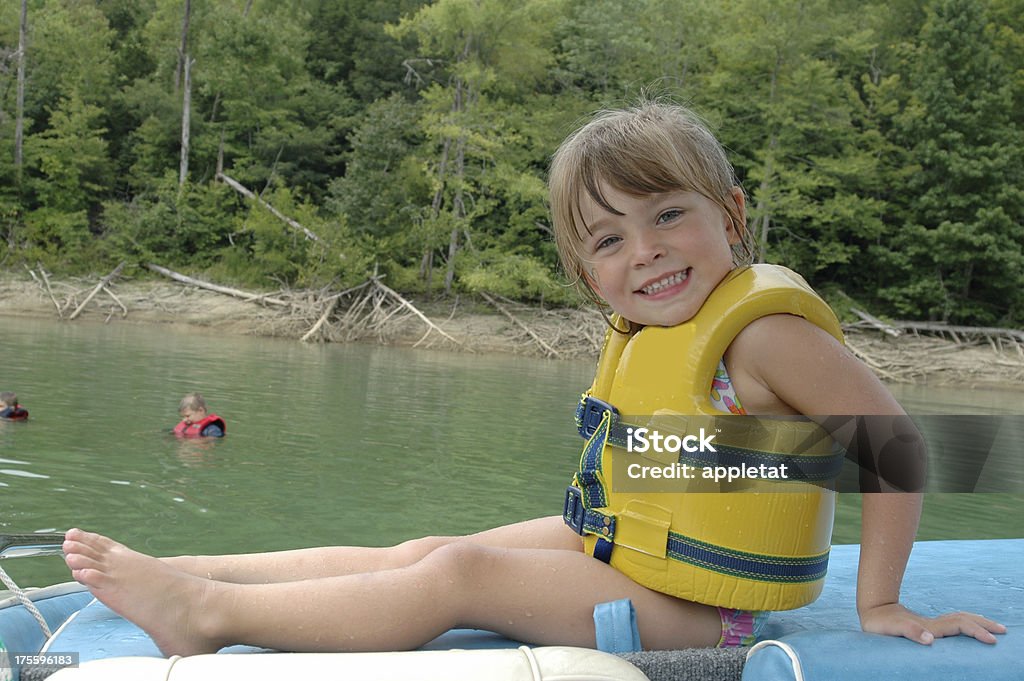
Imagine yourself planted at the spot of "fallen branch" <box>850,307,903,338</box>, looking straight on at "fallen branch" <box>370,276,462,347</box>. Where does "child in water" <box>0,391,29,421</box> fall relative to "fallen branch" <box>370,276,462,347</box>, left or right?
left

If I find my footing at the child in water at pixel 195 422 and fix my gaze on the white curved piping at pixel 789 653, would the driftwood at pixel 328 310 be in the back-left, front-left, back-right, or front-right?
back-left

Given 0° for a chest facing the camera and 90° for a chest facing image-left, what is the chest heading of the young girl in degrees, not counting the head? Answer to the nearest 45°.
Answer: approximately 90°

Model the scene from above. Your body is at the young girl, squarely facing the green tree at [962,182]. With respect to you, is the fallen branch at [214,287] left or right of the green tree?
left

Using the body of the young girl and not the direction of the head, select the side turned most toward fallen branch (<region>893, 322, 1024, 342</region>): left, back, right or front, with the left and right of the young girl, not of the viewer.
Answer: right

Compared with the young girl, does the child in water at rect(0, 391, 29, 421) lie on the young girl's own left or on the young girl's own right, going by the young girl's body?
on the young girl's own right

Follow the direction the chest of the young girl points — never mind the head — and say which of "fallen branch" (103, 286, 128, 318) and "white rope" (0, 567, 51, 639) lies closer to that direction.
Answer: the white rope

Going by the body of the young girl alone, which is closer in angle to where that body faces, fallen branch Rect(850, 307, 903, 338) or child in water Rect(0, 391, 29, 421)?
the child in water

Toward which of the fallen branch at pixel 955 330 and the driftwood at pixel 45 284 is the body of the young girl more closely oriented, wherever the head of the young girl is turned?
the driftwood

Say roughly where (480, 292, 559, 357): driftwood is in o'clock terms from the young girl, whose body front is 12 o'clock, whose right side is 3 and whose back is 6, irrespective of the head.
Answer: The driftwood is roughly at 3 o'clock from the young girl.
